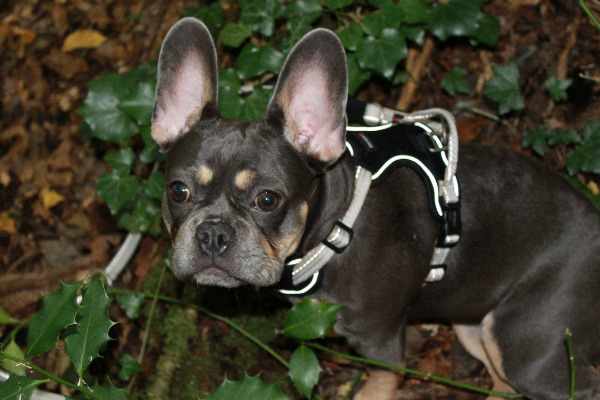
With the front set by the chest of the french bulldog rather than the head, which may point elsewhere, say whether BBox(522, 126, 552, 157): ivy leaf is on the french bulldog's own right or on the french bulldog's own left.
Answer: on the french bulldog's own right

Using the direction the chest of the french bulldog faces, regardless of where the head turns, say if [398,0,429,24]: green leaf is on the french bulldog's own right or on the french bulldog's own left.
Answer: on the french bulldog's own right

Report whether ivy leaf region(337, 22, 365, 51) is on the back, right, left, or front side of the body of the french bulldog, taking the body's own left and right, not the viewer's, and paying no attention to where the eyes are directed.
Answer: right

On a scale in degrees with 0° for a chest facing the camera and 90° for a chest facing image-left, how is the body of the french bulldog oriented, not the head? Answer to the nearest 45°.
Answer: approximately 90°

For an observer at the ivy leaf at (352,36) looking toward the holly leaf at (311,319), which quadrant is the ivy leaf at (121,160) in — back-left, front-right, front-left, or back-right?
front-right

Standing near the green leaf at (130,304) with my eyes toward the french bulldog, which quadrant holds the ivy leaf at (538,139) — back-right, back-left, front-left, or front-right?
front-left

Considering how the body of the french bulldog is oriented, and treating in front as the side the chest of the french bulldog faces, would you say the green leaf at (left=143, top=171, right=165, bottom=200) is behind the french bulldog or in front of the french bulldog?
in front

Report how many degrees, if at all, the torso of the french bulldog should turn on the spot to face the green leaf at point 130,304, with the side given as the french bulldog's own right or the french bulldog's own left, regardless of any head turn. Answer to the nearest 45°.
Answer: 0° — it already faces it

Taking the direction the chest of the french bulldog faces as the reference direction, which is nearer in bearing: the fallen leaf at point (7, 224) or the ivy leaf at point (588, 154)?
the fallen leaf

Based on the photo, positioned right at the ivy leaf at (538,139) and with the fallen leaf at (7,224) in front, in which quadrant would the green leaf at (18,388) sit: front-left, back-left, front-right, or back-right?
front-left

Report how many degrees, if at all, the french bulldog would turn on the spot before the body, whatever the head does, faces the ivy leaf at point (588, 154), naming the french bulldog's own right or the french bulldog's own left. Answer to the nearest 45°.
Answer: approximately 135° to the french bulldog's own right

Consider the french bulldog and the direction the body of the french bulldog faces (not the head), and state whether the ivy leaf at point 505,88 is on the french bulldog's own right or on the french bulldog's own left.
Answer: on the french bulldog's own right

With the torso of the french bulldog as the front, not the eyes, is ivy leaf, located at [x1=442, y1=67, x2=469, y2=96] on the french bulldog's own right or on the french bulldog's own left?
on the french bulldog's own right

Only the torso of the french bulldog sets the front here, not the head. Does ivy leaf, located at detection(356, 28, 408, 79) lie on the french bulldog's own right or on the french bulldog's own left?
on the french bulldog's own right
